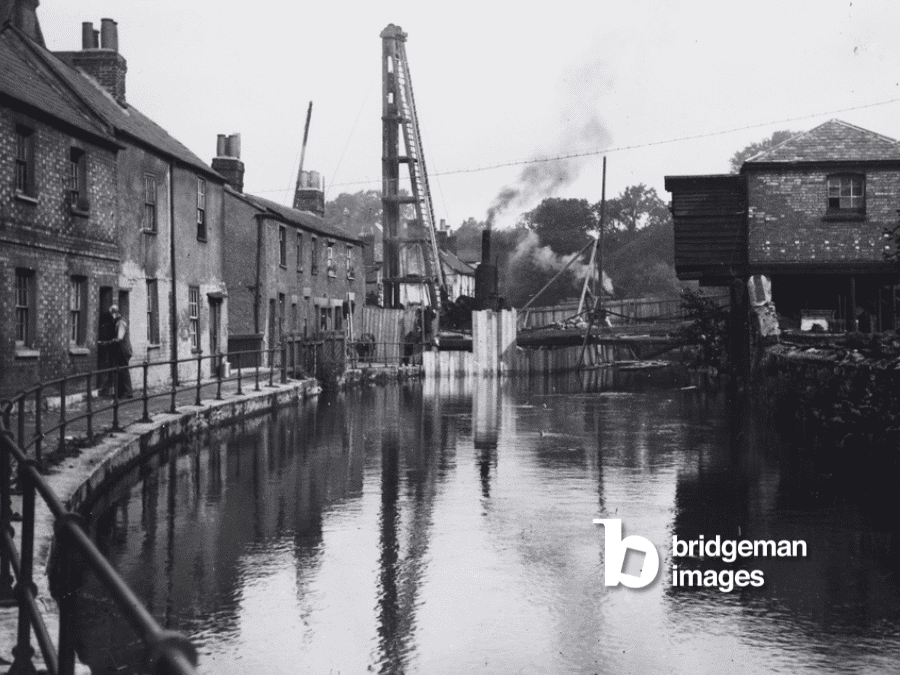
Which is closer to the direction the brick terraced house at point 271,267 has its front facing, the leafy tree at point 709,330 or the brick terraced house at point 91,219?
the leafy tree

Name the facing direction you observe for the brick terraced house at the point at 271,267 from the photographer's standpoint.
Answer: facing the viewer and to the right of the viewer

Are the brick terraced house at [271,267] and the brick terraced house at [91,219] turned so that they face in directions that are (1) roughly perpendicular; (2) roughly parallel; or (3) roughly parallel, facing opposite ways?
roughly parallel

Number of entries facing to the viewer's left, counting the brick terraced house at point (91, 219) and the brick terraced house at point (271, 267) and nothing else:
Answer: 0

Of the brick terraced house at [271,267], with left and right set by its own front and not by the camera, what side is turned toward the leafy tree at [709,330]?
front

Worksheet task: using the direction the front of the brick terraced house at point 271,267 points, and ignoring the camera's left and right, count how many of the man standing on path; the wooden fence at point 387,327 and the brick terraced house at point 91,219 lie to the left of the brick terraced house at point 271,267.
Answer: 1

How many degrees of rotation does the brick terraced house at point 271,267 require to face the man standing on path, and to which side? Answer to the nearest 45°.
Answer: approximately 45° to its right

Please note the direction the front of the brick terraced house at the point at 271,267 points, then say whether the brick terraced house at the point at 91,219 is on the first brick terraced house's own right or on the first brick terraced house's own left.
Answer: on the first brick terraced house's own right

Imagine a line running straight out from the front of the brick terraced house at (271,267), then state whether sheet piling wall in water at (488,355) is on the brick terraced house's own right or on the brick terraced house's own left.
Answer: on the brick terraced house's own left

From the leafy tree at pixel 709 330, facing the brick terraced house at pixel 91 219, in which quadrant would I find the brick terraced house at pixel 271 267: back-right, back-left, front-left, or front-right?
front-right

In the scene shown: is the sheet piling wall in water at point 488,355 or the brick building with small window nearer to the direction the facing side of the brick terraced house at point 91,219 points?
the brick building with small window

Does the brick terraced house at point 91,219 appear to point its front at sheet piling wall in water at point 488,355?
no

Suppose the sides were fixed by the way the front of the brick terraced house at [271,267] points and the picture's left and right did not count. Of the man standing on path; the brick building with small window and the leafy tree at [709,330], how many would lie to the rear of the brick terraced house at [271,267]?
0

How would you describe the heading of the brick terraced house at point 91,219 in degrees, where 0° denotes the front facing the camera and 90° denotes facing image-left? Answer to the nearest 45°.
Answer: approximately 315°

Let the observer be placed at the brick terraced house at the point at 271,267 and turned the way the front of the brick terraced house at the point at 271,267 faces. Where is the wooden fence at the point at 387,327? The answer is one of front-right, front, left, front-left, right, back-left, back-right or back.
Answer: left
